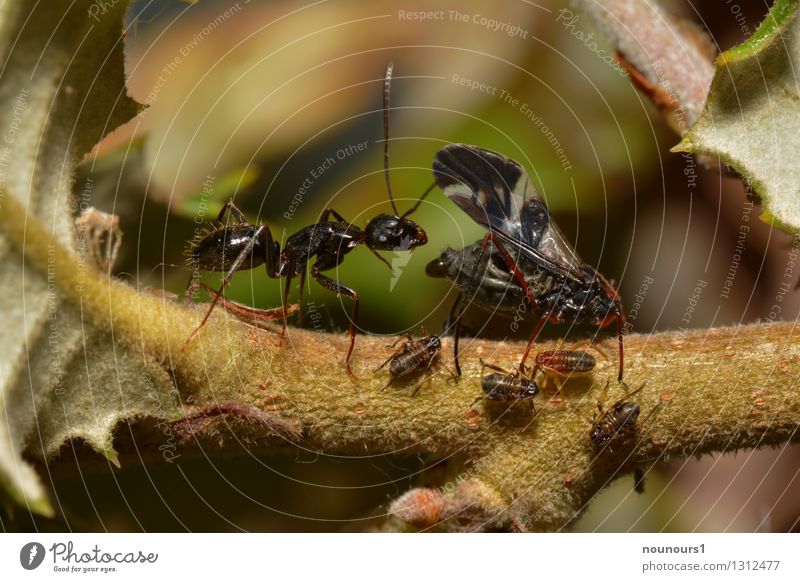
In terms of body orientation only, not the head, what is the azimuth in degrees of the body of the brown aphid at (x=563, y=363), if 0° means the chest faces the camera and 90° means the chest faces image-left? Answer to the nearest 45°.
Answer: approximately 90°

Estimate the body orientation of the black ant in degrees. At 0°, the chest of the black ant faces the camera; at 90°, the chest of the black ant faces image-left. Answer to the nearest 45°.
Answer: approximately 270°

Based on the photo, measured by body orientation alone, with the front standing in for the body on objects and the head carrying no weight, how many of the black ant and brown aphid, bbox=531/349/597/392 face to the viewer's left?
1

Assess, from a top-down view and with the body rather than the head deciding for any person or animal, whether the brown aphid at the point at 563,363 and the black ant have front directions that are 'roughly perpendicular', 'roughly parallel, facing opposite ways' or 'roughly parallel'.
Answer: roughly parallel, facing opposite ways

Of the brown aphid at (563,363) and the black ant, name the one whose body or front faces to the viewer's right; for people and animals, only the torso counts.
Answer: the black ant
